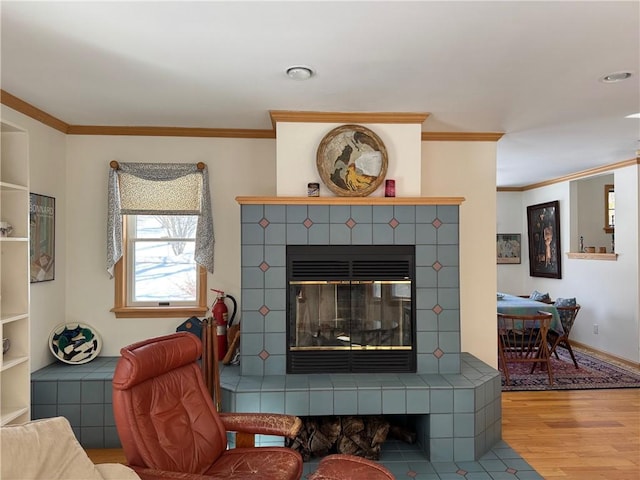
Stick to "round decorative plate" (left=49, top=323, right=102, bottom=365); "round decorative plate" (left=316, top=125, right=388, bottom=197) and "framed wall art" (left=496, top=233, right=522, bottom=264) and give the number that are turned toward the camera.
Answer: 3

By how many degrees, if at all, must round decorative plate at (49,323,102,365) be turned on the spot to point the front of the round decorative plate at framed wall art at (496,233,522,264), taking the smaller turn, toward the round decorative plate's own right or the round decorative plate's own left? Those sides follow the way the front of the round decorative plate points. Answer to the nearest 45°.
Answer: approximately 90° to the round decorative plate's own left

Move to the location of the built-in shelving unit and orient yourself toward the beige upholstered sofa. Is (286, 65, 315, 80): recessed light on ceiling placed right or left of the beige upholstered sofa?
left

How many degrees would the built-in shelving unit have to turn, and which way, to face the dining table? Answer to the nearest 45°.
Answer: approximately 45° to its left

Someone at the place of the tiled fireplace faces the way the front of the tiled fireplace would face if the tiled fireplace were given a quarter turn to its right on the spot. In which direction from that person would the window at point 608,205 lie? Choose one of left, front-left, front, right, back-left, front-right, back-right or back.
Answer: back-right

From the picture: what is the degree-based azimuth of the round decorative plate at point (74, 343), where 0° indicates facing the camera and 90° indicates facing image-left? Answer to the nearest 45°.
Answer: approximately 0°

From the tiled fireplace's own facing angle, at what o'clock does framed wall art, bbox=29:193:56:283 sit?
The framed wall art is roughly at 3 o'clock from the tiled fireplace.

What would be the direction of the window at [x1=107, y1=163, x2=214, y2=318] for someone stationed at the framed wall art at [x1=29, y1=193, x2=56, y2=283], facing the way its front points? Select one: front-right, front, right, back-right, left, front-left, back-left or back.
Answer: front-left

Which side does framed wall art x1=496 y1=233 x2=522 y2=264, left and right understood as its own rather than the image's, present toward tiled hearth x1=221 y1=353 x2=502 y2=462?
front

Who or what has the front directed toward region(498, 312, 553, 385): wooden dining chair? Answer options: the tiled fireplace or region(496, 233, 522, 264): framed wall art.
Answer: the framed wall art

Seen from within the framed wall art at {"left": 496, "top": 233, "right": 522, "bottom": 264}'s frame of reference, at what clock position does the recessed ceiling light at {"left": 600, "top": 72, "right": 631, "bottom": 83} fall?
The recessed ceiling light is roughly at 12 o'clock from the framed wall art.

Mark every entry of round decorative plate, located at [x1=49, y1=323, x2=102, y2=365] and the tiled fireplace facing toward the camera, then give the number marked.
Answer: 2

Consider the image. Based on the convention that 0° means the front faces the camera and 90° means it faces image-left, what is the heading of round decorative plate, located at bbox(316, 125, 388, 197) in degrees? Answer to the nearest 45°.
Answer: approximately 0°

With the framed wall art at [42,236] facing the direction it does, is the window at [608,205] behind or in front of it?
in front
